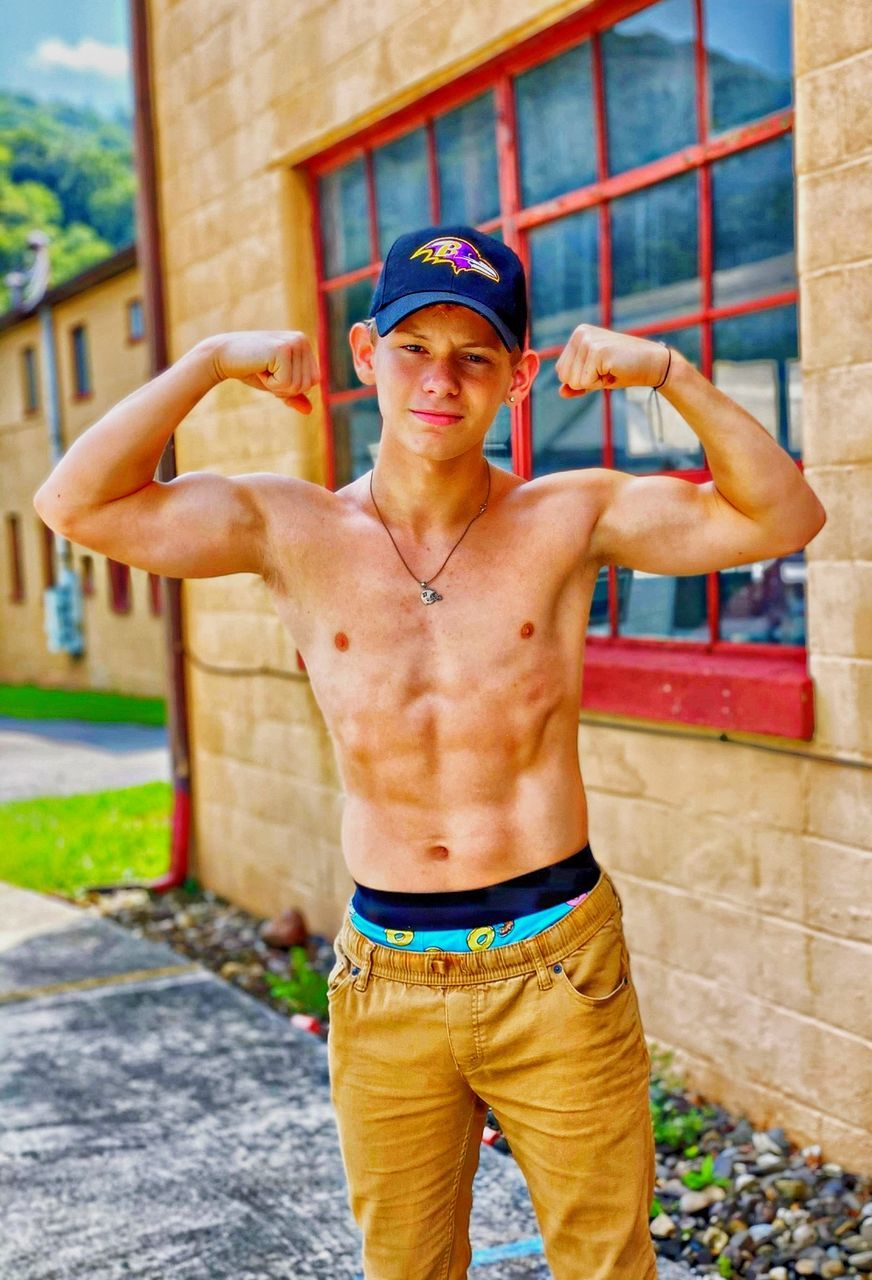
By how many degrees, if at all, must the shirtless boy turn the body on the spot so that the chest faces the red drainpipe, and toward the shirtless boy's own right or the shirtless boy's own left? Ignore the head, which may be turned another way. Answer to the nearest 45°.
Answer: approximately 180°

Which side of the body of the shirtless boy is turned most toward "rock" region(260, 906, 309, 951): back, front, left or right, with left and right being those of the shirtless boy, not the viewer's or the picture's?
back

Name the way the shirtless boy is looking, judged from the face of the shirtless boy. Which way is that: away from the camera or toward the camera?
toward the camera

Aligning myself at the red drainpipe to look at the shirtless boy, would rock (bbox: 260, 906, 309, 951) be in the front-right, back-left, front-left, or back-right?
front-left

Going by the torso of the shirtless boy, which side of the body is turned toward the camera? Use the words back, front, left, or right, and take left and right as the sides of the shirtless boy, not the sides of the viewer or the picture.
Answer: front

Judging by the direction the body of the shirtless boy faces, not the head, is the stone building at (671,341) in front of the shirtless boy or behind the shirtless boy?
behind
